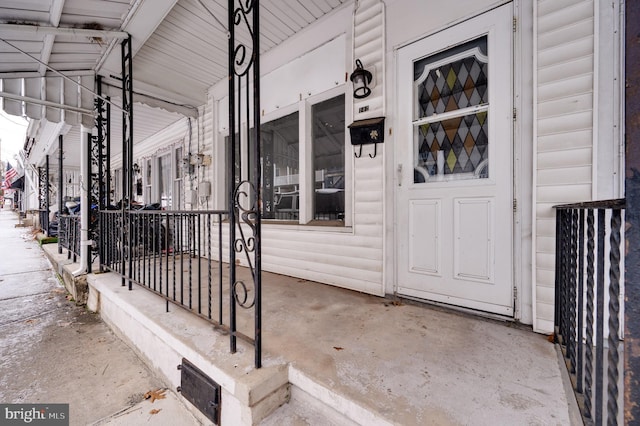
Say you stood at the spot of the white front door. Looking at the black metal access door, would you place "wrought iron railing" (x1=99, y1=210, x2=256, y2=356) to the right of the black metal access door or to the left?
right

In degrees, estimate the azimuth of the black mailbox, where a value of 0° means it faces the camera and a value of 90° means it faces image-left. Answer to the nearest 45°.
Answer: approximately 45°

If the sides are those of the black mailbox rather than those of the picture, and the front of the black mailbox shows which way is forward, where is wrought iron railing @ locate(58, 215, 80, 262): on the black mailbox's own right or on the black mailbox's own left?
on the black mailbox's own right

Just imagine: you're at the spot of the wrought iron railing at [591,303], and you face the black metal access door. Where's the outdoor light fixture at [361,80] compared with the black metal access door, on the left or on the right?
right

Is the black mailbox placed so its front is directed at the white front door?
no

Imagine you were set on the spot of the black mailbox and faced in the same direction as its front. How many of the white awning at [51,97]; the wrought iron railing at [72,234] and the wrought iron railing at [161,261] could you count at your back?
0

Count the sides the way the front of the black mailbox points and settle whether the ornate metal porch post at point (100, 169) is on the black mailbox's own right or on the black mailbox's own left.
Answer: on the black mailbox's own right

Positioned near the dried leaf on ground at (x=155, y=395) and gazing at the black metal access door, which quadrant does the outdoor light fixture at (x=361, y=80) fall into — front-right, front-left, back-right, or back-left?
front-left

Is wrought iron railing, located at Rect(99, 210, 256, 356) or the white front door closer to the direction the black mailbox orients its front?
the wrought iron railing

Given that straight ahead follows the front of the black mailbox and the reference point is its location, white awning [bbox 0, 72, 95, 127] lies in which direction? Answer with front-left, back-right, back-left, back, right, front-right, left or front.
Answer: front-right

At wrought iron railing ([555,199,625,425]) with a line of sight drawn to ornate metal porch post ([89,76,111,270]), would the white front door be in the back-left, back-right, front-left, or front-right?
front-right

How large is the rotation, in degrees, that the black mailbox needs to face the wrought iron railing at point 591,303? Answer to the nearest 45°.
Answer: approximately 90° to its left

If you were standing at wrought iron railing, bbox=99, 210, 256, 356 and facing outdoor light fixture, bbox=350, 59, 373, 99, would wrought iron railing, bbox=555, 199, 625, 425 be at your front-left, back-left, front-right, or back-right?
front-right

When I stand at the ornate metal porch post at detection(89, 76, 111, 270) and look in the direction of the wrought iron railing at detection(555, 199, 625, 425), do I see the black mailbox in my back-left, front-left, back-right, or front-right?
front-left

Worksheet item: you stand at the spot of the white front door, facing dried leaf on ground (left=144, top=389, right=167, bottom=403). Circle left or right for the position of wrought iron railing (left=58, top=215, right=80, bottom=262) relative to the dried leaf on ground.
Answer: right

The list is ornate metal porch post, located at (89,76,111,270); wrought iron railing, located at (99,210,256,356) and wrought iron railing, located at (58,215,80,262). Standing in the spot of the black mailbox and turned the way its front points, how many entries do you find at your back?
0
